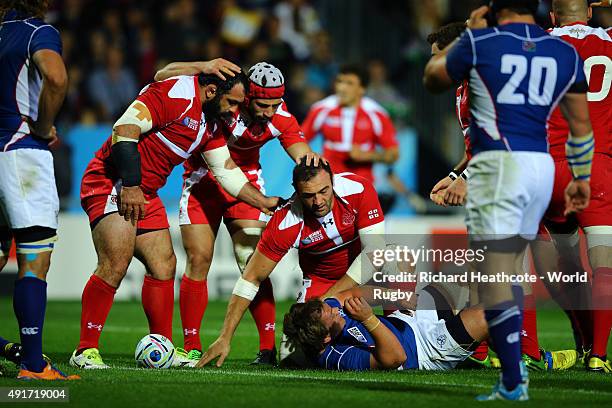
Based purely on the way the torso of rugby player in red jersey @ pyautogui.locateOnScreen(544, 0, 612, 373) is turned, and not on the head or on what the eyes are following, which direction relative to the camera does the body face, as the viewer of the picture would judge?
away from the camera

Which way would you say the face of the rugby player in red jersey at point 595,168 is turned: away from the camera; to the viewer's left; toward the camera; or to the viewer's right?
away from the camera

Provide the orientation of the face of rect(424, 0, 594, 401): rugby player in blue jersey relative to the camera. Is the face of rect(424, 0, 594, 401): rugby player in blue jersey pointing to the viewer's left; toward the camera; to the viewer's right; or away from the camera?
away from the camera

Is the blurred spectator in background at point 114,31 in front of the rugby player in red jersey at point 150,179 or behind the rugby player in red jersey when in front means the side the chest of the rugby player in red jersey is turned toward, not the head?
behind

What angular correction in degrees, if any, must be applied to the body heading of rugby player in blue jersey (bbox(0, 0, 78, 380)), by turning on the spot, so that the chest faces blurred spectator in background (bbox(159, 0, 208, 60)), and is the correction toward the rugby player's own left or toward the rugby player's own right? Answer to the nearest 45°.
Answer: approximately 45° to the rugby player's own left

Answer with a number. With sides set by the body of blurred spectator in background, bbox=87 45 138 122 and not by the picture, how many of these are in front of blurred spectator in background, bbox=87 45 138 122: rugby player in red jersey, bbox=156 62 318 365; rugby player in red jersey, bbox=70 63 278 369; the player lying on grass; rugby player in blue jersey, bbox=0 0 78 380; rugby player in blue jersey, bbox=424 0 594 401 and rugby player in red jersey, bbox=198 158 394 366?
6

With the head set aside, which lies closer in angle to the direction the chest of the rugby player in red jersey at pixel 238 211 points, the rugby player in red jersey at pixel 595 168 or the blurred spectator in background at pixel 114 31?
the rugby player in red jersey

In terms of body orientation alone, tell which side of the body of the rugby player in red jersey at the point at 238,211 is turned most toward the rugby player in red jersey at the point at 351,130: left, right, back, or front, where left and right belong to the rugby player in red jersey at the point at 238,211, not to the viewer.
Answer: back

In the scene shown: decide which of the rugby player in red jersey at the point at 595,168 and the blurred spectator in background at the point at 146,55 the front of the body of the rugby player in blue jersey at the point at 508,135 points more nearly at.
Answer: the blurred spectator in background

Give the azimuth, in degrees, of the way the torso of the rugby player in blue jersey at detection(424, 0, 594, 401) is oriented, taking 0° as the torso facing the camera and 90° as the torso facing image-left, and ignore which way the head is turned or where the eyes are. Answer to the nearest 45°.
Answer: approximately 135°
